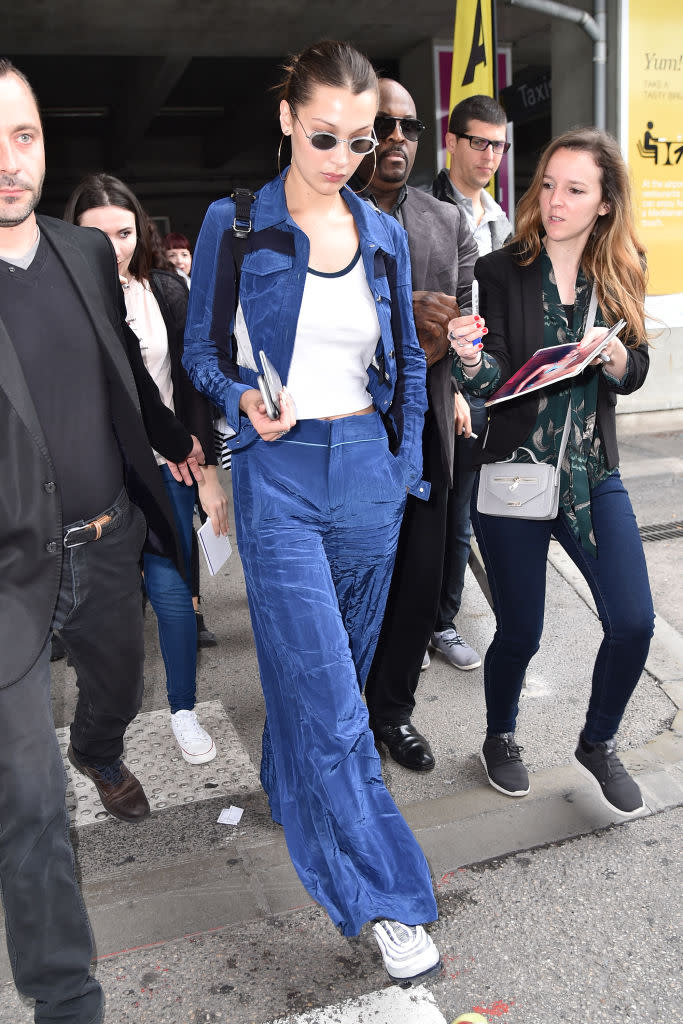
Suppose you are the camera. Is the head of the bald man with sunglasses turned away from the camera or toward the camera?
toward the camera

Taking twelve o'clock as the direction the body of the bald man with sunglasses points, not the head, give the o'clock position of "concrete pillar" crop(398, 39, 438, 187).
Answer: The concrete pillar is roughly at 6 o'clock from the bald man with sunglasses.

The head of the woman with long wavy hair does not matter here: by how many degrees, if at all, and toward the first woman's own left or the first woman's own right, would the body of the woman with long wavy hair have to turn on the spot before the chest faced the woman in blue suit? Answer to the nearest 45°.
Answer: approximately 45° to the first woman's own right

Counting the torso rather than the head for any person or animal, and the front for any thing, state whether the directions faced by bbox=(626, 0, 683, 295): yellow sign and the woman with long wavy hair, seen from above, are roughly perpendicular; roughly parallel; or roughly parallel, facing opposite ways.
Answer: roughly parallel

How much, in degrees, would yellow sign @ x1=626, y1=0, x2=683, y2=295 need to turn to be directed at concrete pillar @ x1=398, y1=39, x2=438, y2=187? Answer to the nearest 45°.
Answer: approximately 135° to its right

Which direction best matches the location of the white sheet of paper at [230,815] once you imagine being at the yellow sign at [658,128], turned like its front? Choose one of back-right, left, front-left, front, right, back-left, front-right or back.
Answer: front

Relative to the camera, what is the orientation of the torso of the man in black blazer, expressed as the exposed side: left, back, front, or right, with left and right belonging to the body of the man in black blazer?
front

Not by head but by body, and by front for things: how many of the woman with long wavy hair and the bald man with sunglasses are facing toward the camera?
2

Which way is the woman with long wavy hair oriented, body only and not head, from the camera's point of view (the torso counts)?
toward the camera

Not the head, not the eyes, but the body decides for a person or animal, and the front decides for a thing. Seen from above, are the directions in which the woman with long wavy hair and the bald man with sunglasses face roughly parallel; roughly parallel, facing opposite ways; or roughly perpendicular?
roughly parallel

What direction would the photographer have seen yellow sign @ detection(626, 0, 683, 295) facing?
facing the viewer

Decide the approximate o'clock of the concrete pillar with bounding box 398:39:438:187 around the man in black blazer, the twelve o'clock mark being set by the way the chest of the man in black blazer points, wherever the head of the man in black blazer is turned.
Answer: The concrete pillar is roughly at 7 o'clock from the man in black blazer.

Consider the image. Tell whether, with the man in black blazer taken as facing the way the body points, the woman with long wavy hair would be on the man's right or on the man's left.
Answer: on the man's left
